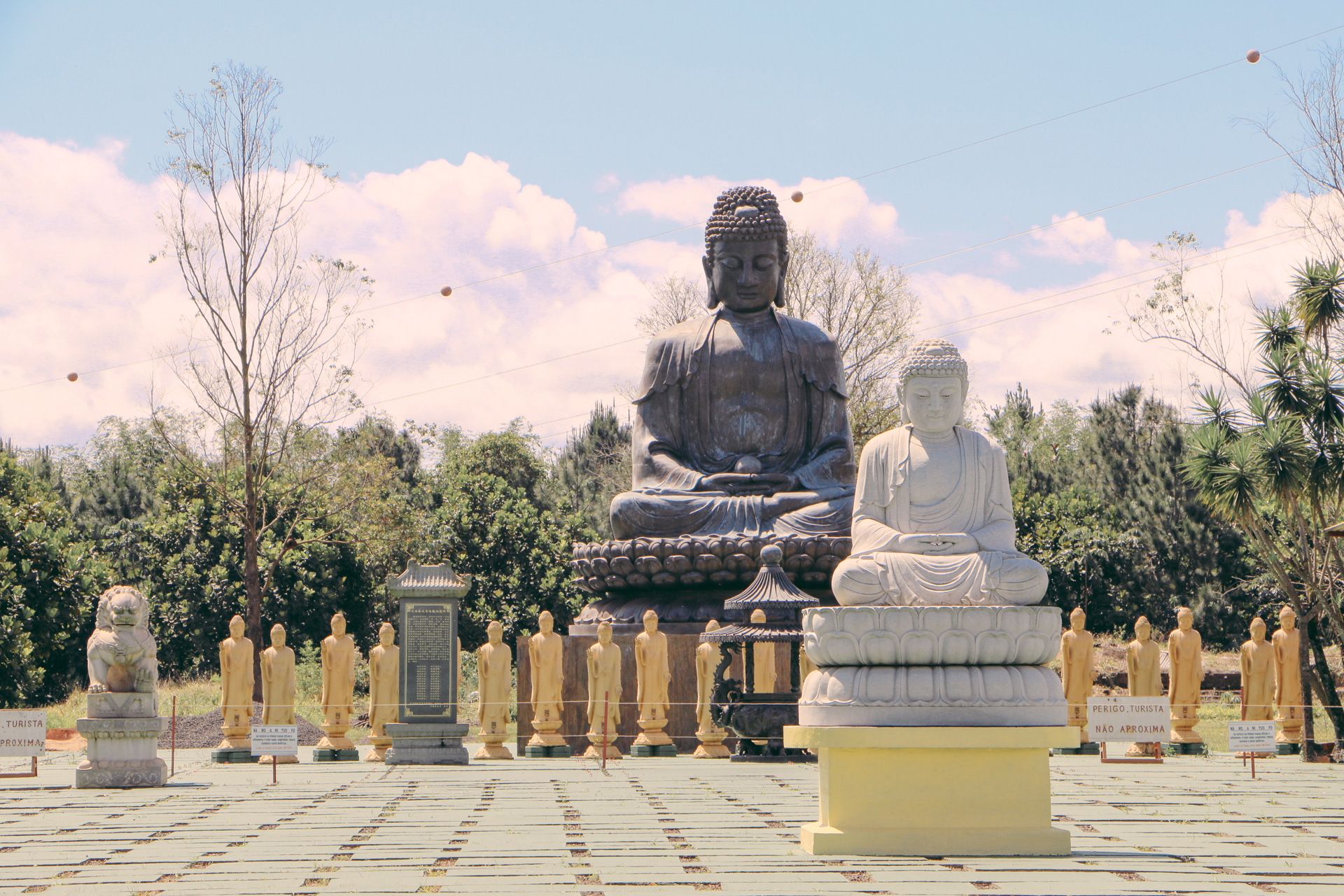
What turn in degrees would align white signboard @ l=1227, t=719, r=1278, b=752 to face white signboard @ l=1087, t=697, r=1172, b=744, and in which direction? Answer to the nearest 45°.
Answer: approximately 135° to its right

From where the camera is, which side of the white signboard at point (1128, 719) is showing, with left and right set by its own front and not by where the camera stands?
front

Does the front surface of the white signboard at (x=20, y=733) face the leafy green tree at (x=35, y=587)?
no

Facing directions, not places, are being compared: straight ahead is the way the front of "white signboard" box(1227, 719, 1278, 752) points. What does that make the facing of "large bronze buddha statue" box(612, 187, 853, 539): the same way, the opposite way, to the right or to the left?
the same way

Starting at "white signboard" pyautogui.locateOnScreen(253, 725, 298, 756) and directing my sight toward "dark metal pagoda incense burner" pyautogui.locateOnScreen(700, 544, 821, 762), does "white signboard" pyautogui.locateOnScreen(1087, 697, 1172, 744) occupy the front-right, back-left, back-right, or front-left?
front-right

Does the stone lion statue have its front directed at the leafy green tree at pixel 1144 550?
no

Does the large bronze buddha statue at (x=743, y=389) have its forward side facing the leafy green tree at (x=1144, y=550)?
no

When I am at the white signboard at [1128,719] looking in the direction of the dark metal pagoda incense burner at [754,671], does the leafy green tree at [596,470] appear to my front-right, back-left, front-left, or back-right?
front-right

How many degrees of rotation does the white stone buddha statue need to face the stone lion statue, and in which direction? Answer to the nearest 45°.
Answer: approximately 135° to its right

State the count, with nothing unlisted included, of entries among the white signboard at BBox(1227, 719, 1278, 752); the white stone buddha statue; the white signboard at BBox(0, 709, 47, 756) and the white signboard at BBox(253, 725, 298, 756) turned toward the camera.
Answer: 4

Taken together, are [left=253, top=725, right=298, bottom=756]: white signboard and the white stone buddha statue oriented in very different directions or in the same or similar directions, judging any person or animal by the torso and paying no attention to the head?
same or similar directions

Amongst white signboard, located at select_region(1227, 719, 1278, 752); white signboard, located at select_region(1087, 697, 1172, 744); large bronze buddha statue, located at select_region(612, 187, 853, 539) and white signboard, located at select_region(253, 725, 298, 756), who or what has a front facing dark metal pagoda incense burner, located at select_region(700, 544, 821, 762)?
the large bronze buddha statue

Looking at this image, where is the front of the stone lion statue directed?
toward the camera

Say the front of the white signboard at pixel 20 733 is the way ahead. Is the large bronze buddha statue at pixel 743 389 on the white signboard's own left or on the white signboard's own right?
on the white signboard's own left

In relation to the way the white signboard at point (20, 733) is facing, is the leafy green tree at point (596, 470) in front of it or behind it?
behind

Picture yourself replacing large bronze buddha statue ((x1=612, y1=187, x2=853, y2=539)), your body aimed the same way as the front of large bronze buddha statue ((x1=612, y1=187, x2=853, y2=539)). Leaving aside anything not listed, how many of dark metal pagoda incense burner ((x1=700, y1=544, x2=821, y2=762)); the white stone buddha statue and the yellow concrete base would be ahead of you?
3

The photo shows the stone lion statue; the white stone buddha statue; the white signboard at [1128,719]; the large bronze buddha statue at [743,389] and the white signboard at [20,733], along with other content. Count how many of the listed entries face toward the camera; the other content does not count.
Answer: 5

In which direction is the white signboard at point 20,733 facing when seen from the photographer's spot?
facing the viewer
